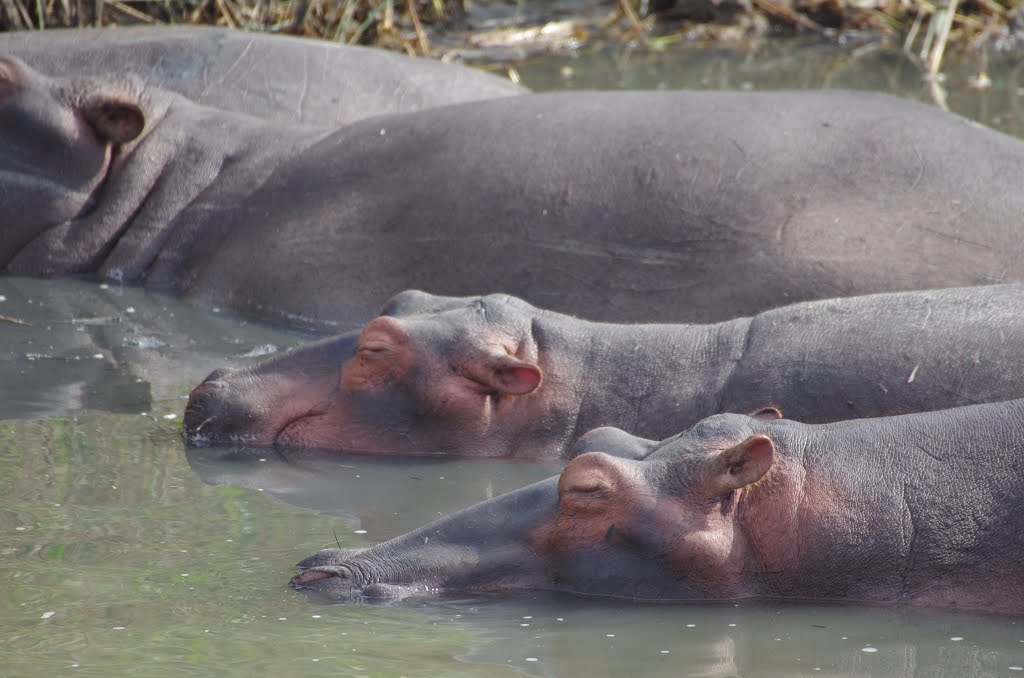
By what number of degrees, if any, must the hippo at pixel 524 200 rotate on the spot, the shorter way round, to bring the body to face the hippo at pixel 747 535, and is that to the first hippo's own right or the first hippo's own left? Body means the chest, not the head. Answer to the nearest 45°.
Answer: approximately 90° to the first hippo's own left

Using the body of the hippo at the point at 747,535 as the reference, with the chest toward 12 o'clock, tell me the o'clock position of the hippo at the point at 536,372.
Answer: the hippo at the point at 536,372 is roughly at 2 o'clock from the hippo at the point at 747,535.

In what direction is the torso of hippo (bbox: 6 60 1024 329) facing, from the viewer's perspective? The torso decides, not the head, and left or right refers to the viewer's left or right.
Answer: facing to the left of the viewer

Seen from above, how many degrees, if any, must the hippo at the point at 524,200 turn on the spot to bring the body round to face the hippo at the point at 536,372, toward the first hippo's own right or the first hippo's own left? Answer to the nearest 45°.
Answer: approximately 90° to the first hippo's own left

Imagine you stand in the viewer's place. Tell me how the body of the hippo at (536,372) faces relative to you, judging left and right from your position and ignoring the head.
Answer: facing to the left of the viewer

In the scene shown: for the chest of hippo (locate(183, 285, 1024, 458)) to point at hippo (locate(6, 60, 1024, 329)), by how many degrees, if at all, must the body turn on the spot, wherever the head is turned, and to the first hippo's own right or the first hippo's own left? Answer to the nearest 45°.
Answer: approximately 90° to the first hippo's own right

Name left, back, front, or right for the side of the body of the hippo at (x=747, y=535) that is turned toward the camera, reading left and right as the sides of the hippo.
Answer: left

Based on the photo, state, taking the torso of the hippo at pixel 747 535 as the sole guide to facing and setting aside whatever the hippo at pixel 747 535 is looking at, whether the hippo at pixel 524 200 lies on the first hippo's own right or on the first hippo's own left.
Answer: on the first hippo's own right
